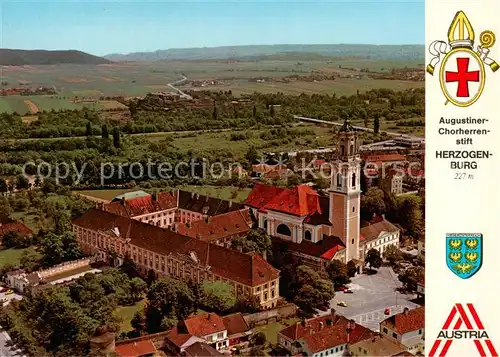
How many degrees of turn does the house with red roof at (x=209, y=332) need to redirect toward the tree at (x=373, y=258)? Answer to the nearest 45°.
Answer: approximately 90° to its left

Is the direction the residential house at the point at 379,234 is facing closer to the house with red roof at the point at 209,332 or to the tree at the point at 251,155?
the house with red roof

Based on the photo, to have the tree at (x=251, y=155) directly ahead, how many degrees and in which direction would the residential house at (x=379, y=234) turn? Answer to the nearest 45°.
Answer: approximately 180°

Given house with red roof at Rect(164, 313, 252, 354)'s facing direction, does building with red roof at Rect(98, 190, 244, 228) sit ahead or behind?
behind

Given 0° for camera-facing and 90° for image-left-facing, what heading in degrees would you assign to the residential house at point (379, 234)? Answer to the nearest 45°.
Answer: approximately 315°

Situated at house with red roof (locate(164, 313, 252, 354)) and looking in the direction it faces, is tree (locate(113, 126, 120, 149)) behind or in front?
behind

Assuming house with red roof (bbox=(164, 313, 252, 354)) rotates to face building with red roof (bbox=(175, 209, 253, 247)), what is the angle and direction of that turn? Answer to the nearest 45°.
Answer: approximately 135° to its left

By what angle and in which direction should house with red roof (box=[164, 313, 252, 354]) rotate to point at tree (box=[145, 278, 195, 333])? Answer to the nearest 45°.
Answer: approximately 180°

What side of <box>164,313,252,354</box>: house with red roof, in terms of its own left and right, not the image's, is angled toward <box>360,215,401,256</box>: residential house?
left
